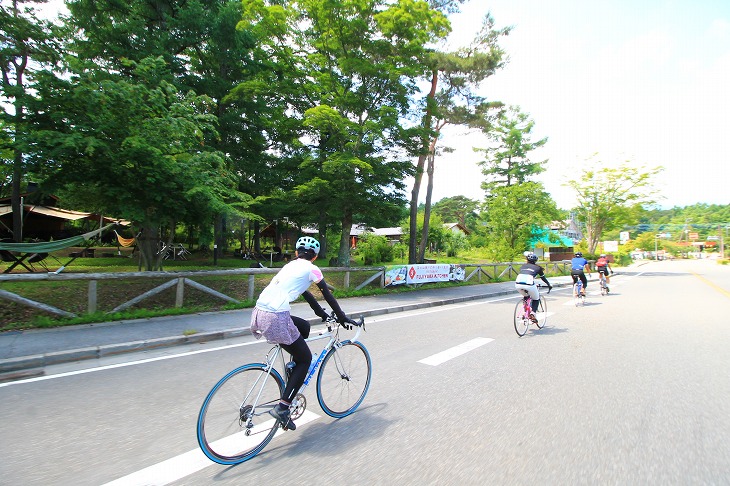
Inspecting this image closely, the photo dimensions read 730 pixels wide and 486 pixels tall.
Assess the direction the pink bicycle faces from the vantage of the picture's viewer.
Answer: facing away from the viewer and to the right of the viewer

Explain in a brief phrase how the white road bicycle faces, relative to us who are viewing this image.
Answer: facing away from the viewer and to the right of the viewer

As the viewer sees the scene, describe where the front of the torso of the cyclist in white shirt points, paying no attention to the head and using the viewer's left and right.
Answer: facing away from the viewer and to the right of the viewer

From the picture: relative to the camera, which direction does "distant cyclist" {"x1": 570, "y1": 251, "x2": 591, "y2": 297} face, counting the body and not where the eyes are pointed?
away from the camera

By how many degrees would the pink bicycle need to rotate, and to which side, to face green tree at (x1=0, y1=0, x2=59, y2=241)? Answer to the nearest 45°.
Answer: approximately 135° to its left

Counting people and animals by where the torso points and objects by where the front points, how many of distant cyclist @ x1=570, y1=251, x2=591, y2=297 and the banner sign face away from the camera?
1

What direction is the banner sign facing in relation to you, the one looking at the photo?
facing the viewer and to the right of the viewer

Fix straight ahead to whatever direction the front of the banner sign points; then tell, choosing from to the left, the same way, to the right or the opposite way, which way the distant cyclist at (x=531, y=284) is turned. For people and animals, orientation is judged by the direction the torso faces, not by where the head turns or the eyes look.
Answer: to the left

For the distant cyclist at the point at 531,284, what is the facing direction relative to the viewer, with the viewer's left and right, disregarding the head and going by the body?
facing away from the viewer and to the right of the viewer

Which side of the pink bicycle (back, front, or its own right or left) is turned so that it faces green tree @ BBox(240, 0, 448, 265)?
left

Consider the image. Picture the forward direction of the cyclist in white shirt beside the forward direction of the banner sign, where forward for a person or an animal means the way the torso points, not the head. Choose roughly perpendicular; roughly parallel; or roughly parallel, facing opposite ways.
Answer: roughly perpendicular

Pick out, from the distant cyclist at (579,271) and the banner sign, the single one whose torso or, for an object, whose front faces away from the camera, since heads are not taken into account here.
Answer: the distant cyclist

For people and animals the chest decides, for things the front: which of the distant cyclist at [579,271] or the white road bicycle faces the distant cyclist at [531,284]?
the white road bicycle

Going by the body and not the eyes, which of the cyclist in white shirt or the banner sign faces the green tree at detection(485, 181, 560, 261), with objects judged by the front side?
the cyclist in white shirt

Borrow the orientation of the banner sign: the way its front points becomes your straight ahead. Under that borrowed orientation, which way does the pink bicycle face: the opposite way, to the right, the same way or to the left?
to the left

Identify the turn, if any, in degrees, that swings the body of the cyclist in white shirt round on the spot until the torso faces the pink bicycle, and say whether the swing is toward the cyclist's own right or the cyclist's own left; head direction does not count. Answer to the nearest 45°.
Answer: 0° — they already face it

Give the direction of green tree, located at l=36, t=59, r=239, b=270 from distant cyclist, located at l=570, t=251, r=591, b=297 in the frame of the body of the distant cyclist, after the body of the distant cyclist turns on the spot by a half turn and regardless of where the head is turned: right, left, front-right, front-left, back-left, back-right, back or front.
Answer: front-right

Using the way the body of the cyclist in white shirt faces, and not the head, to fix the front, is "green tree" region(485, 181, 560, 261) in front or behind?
in front
